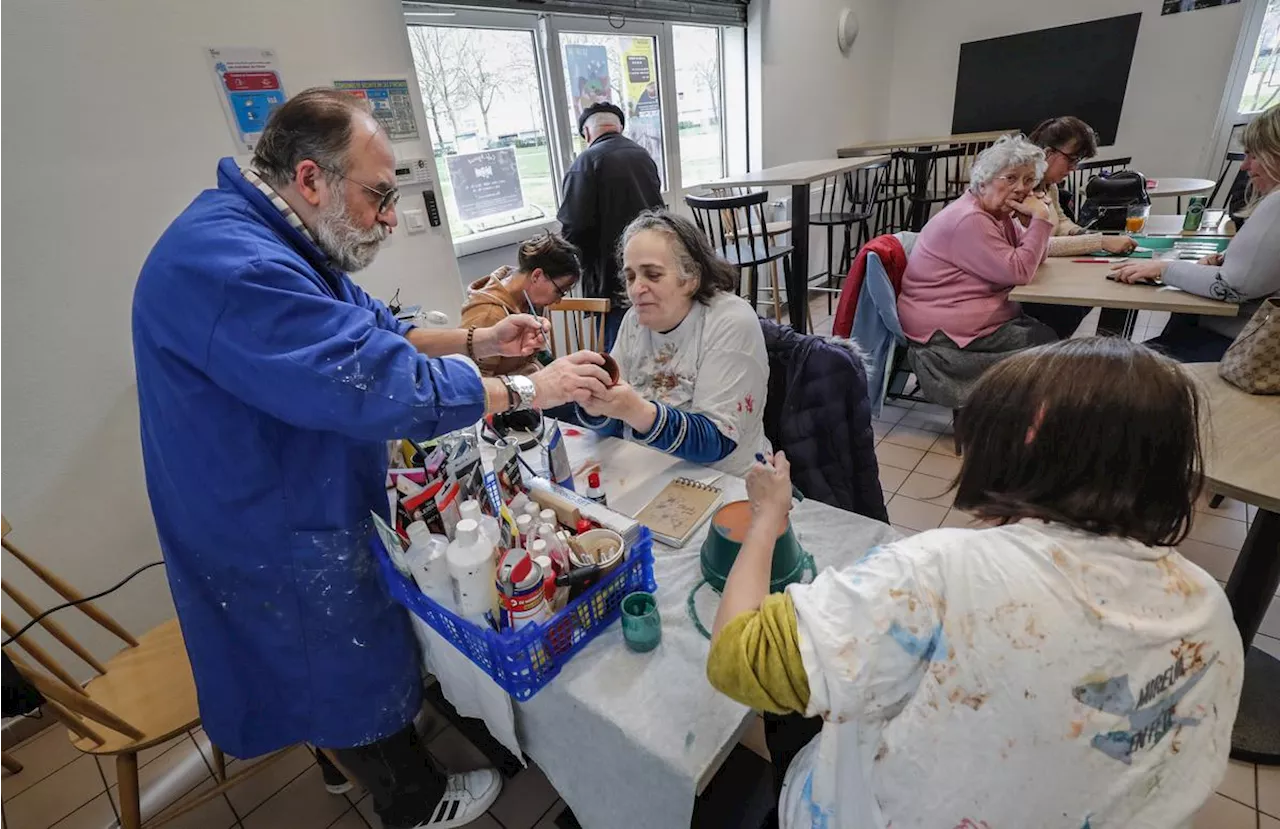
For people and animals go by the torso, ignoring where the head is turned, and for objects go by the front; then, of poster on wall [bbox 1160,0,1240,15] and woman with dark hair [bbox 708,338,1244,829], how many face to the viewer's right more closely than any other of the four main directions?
0

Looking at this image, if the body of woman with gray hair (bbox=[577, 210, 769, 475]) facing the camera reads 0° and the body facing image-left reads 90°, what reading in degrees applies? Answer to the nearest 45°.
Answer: approximately 45°

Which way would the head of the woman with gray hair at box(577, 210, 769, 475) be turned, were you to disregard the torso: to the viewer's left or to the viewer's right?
to the viewer's left

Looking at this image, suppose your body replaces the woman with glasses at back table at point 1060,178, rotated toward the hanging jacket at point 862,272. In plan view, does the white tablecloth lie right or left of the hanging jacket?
left

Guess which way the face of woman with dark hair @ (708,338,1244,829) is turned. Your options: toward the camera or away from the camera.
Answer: away from the camera

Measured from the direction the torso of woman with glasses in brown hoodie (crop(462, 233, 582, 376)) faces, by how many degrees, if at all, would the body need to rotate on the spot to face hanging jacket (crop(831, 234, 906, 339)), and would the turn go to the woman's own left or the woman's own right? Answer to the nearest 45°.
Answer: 0° — they already face it

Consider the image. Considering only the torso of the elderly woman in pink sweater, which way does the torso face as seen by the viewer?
to the viewer's right

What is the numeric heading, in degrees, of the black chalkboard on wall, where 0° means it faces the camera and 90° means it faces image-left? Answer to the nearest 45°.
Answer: approximately 45°

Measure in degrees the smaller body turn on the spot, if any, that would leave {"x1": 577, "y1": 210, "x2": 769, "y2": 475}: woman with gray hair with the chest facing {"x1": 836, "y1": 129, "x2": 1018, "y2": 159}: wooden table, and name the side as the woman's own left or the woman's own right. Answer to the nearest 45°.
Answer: approximately 180°

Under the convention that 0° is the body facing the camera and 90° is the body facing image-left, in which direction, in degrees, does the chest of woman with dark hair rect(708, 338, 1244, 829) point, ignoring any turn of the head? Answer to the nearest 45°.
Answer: approximately 135°

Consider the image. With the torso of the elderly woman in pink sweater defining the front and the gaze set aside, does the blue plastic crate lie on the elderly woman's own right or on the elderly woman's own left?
on the elderly woman's own right
